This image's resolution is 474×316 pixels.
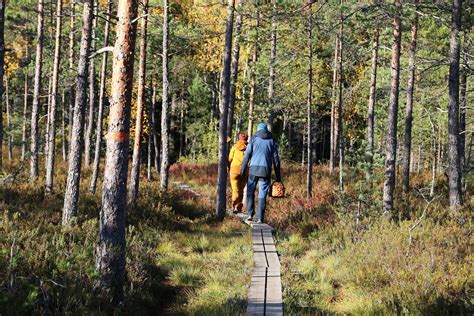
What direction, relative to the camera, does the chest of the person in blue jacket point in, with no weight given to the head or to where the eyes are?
away from the camera

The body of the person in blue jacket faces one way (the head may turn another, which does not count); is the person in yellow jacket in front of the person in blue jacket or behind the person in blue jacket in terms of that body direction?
in front
